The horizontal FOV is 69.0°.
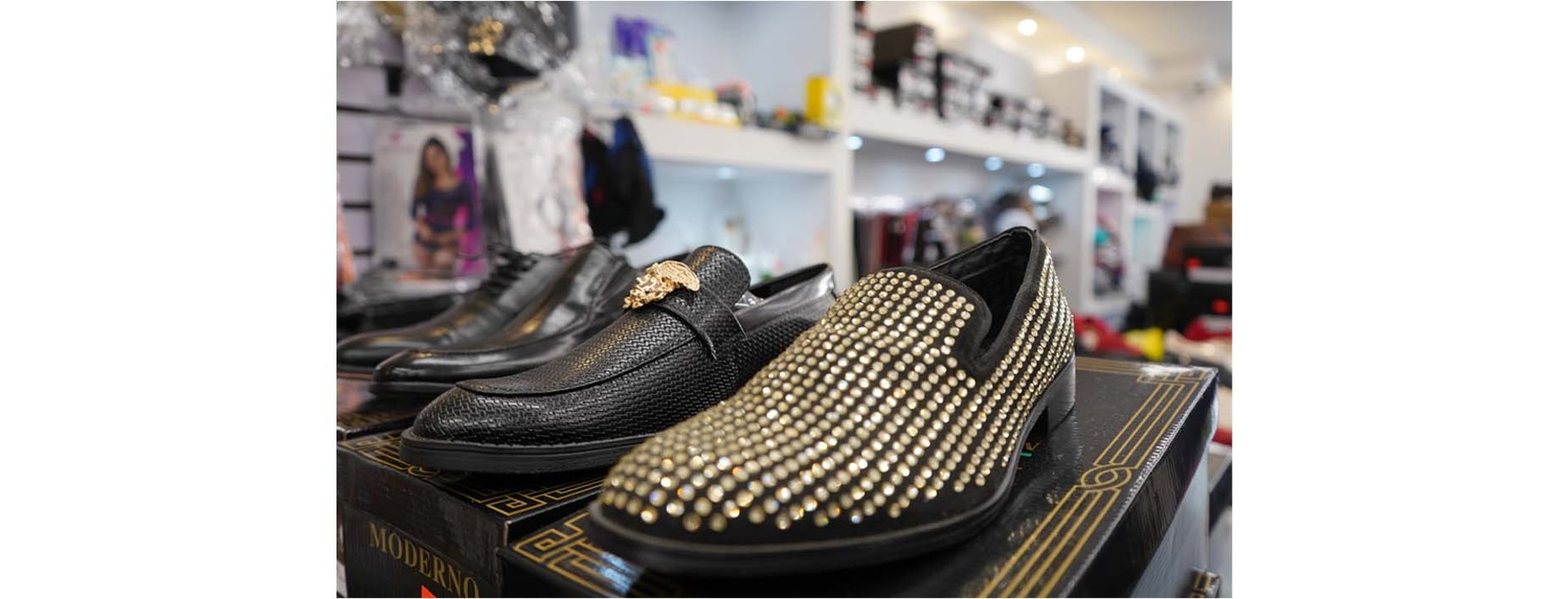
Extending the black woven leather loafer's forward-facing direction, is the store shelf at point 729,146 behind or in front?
behind

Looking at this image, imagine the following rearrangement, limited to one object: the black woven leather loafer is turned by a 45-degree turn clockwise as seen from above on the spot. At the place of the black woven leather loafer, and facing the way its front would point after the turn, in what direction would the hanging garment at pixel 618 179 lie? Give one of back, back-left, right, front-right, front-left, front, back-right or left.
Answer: right

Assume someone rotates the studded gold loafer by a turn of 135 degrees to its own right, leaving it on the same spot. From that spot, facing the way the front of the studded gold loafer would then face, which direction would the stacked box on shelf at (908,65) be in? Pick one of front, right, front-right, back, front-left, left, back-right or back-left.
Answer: front

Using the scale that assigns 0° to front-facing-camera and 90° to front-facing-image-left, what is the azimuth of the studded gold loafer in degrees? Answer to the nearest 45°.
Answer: approximately 45°

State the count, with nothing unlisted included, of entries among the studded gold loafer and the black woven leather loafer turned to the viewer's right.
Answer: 0

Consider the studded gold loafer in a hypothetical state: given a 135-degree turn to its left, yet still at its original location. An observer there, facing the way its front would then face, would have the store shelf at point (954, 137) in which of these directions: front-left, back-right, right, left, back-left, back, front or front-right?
left

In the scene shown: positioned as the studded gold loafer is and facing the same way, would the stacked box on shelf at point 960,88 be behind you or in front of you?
behind

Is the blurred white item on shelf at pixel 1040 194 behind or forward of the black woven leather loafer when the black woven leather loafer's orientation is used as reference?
behind

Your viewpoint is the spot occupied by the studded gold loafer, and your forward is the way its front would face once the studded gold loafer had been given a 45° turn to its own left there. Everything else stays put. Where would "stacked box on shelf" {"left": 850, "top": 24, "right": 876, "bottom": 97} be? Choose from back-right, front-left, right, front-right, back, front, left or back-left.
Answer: back

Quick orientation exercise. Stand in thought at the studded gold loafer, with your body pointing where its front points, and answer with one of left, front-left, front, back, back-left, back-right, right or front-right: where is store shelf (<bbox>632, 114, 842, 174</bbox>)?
back-right

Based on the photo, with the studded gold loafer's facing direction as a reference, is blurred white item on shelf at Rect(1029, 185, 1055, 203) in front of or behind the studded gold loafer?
behind

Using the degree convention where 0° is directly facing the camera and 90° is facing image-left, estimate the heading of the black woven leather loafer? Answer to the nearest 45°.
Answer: approximately 45°
